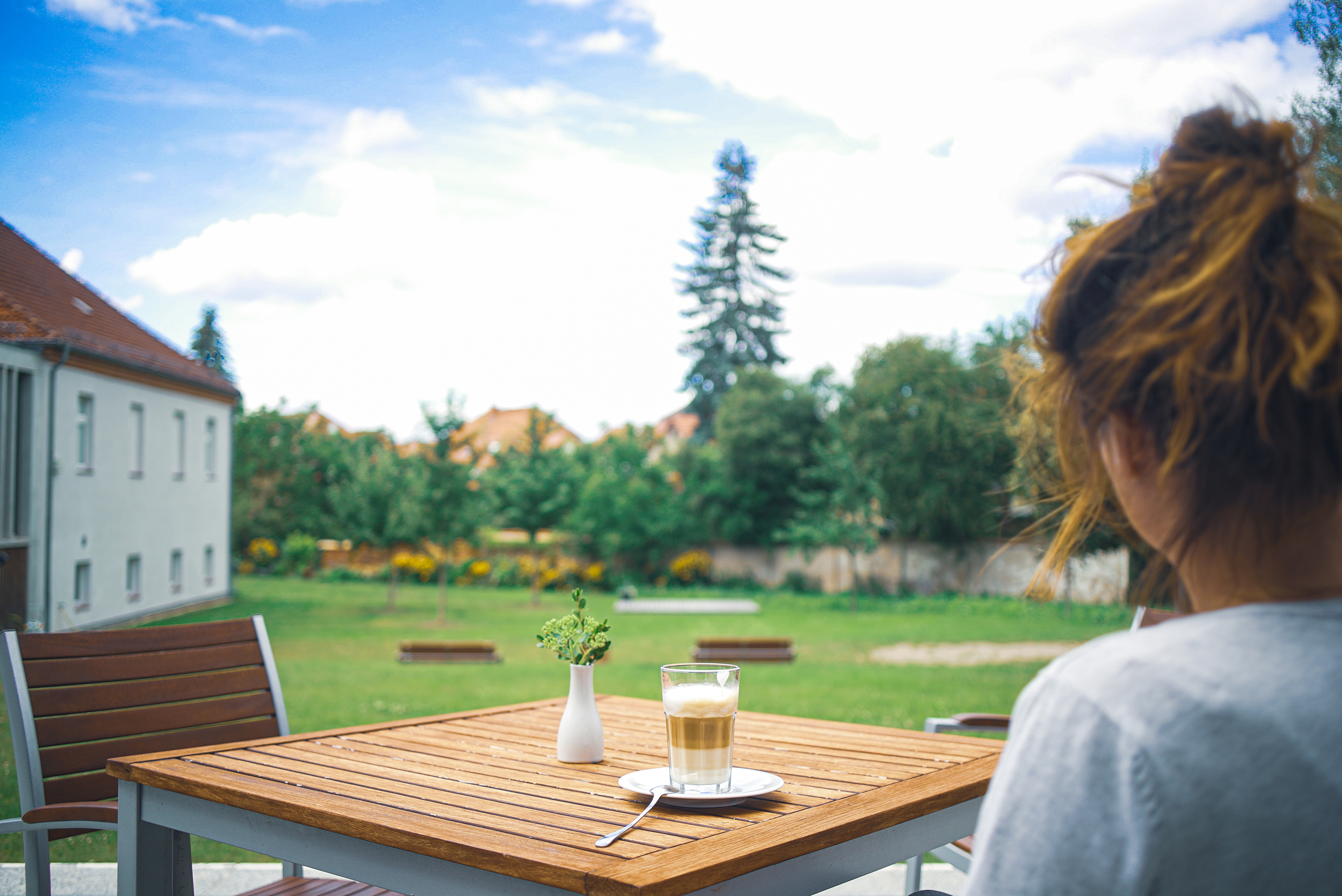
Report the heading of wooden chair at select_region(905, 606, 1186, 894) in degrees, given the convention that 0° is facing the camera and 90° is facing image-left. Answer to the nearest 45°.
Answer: approximately 45°

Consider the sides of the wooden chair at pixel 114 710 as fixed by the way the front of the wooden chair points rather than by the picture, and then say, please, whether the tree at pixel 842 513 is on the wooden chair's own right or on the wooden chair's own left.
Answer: on the wooden chair's own left

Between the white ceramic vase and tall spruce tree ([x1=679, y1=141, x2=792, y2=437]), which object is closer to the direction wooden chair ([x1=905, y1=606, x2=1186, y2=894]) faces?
the white ceramic vase

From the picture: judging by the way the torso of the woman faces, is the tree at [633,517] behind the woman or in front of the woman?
in front

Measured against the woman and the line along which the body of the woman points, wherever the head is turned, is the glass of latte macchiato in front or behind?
in front

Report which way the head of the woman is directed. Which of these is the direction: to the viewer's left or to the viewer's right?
to the viewer's left

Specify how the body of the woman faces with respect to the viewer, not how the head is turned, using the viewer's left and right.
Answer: facing away from the viewer and to the left of the viewer
